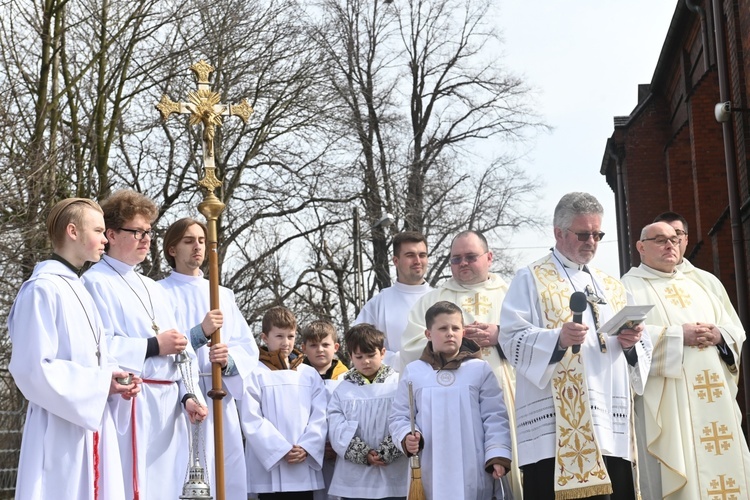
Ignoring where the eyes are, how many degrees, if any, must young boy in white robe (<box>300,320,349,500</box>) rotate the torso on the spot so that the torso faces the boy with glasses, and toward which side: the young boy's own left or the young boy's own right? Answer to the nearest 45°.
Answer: approximately 45° to the young boy's own right

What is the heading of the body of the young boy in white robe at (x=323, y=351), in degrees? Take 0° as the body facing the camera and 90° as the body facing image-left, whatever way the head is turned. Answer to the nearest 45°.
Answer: approximately 0°

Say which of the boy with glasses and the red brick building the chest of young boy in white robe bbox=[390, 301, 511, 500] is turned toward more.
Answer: the boy with glasses
